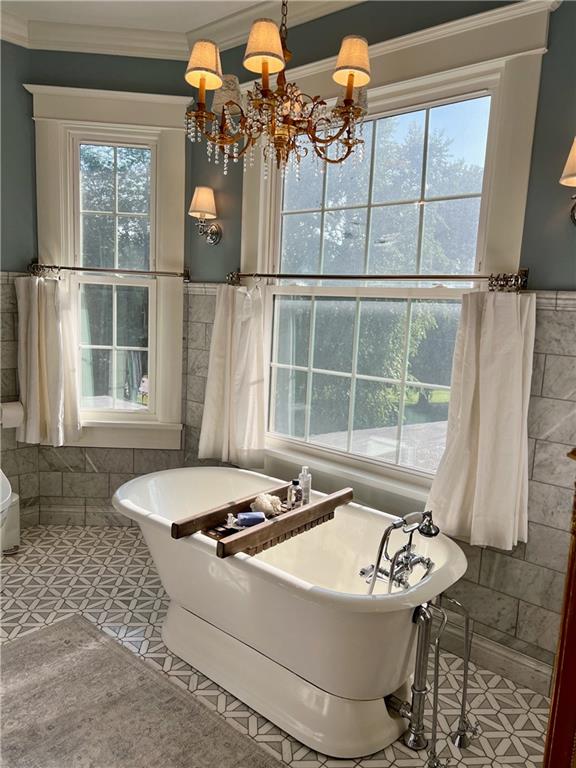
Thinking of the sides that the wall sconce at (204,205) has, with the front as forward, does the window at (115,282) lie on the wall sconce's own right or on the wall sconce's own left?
on the wall sconce's own right

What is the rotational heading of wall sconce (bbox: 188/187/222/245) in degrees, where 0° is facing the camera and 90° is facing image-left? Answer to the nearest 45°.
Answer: approximately 45°

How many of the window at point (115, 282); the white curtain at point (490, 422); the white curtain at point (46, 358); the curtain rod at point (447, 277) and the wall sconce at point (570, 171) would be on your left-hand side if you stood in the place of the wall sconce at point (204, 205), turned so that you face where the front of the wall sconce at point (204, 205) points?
3

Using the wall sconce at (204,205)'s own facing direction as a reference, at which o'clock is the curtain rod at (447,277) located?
The curtain rod is roughly at 9 o'clock from the wall sconce.

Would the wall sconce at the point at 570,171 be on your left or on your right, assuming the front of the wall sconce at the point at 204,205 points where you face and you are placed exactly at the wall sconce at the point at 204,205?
on your left

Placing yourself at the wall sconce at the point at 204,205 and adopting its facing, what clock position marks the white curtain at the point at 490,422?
The white curtain is roughly at 9 o'clock from the wall sconce.

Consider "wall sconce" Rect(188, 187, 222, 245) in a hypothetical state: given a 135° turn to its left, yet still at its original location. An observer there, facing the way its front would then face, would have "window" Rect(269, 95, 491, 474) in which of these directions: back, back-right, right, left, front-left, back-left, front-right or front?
front-right

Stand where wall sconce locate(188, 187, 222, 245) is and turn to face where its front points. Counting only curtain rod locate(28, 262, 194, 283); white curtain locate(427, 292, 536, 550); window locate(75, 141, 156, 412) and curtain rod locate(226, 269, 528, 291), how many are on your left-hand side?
2

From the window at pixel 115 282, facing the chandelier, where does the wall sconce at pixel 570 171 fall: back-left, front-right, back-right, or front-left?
front-left

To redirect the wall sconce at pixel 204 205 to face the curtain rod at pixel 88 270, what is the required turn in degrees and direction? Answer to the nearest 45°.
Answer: approximately 45° to its right

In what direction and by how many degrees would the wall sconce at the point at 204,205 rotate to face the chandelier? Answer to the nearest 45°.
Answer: approximately 45° to its left

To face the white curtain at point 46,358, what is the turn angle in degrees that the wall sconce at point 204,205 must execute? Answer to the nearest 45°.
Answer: approximately 45° to its right
